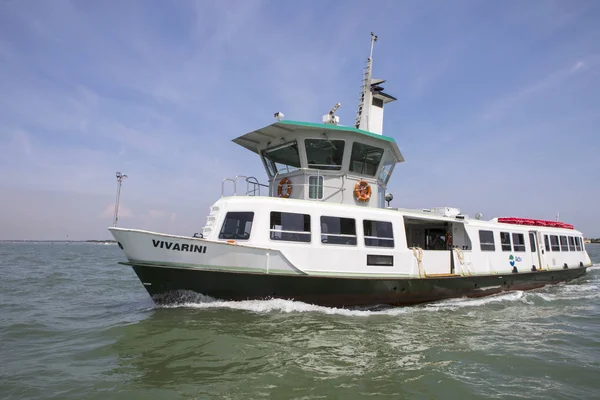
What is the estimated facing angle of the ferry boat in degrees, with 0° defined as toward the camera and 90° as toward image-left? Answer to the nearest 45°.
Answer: approximately 45°
